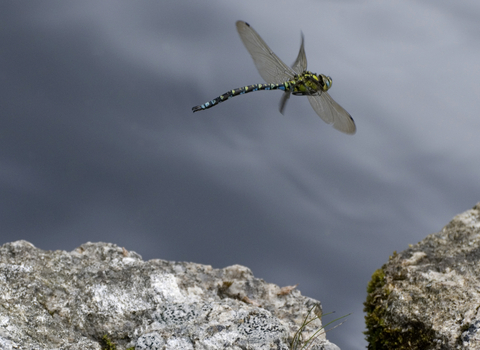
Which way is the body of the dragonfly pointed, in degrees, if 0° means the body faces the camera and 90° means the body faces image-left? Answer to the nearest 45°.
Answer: approximately 270°

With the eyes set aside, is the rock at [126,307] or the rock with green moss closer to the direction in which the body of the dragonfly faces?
the rock with green moss
